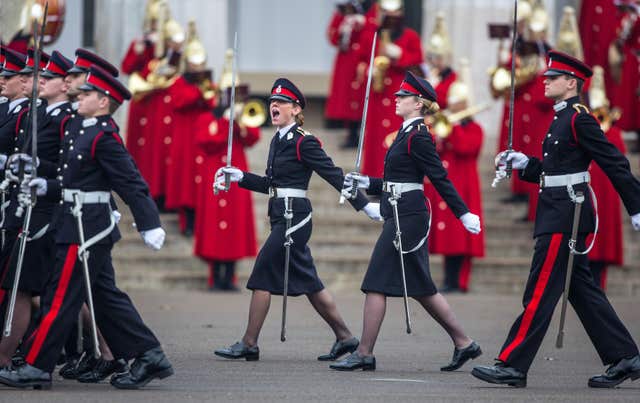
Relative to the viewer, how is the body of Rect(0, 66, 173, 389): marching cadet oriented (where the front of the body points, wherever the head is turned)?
to the viewer's left

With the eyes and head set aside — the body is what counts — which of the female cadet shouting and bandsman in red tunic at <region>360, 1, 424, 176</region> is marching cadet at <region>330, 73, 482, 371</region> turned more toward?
the female cadet shouting

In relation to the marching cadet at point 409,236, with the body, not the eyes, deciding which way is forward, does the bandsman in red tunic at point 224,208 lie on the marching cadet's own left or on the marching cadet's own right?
on the marching cadet's own right

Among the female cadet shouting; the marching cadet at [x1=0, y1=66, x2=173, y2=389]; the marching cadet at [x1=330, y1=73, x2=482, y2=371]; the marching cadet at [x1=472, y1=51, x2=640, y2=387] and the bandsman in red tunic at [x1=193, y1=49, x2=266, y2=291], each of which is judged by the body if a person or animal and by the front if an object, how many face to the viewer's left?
4

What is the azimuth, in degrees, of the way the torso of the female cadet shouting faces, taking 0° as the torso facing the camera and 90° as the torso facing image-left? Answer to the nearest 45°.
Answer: approximately 90°

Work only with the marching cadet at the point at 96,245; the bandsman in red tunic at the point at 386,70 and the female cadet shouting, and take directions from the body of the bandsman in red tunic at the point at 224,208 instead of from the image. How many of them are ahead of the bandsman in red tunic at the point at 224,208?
2

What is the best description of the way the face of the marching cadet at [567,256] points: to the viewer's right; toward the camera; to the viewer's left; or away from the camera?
to the viewer's left

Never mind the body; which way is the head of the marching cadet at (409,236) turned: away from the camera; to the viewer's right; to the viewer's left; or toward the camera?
to the viewer's left

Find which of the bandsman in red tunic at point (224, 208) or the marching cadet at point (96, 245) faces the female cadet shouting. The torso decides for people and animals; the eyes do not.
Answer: the bandsman in red tunic

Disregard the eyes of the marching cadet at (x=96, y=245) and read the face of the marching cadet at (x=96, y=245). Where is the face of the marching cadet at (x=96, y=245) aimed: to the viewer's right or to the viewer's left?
to the viewer's left

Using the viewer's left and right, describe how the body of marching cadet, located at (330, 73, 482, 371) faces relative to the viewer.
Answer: facing to the left of the viewer

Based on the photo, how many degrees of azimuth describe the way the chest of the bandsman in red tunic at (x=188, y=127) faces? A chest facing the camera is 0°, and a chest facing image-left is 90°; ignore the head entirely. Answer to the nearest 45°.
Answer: approximately 315°
